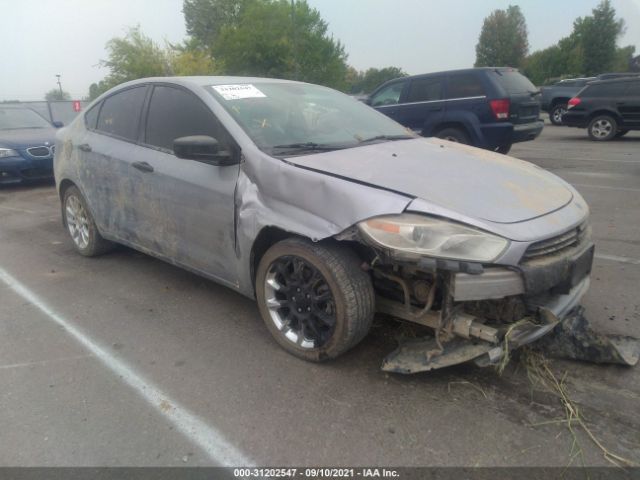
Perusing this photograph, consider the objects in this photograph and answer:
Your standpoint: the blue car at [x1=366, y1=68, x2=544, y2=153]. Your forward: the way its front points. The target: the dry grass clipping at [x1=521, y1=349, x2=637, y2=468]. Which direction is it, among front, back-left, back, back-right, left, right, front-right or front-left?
back-left

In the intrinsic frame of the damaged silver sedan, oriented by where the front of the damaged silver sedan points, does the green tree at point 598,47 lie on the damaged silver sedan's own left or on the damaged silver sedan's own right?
on the damaged silver sedan's own left

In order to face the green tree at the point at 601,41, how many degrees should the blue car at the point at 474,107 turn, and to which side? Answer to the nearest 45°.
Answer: approximately 45° to its right

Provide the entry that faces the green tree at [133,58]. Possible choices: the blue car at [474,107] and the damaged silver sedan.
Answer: the blue car

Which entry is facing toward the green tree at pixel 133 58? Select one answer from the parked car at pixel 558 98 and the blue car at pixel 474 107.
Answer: the blue car

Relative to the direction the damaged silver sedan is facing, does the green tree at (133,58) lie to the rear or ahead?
to the rear

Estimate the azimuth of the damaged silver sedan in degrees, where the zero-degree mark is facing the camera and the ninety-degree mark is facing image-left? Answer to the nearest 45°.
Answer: approximately 315°

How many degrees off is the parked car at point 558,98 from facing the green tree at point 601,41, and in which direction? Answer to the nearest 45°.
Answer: approximately 45° to its left

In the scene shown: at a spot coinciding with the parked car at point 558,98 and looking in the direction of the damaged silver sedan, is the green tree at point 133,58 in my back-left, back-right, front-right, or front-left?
back-right

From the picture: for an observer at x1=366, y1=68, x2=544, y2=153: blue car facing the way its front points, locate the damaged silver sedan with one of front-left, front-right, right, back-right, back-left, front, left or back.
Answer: back-left

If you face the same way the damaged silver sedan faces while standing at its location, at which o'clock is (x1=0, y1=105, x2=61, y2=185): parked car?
The parked car is roughly at 6 o'clock from the damaged silver sedan.
